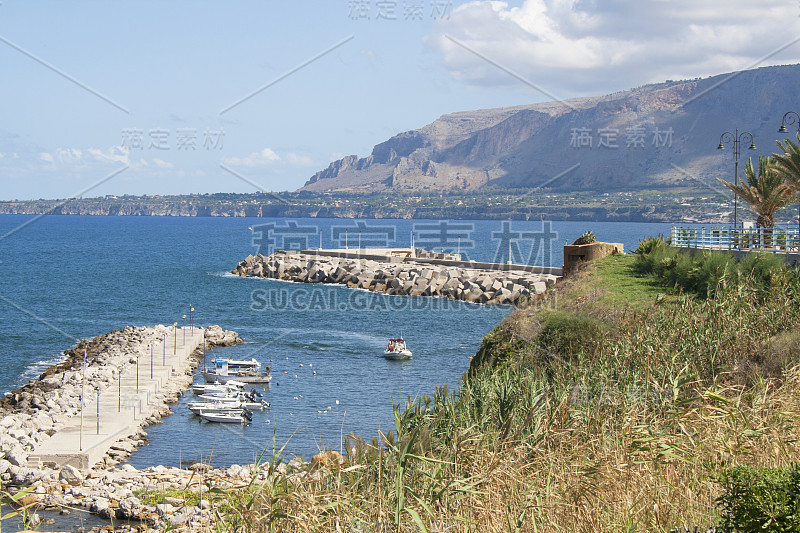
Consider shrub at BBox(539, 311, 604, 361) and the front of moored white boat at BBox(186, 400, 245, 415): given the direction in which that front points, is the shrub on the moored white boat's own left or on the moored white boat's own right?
on the moored white boat's own left
